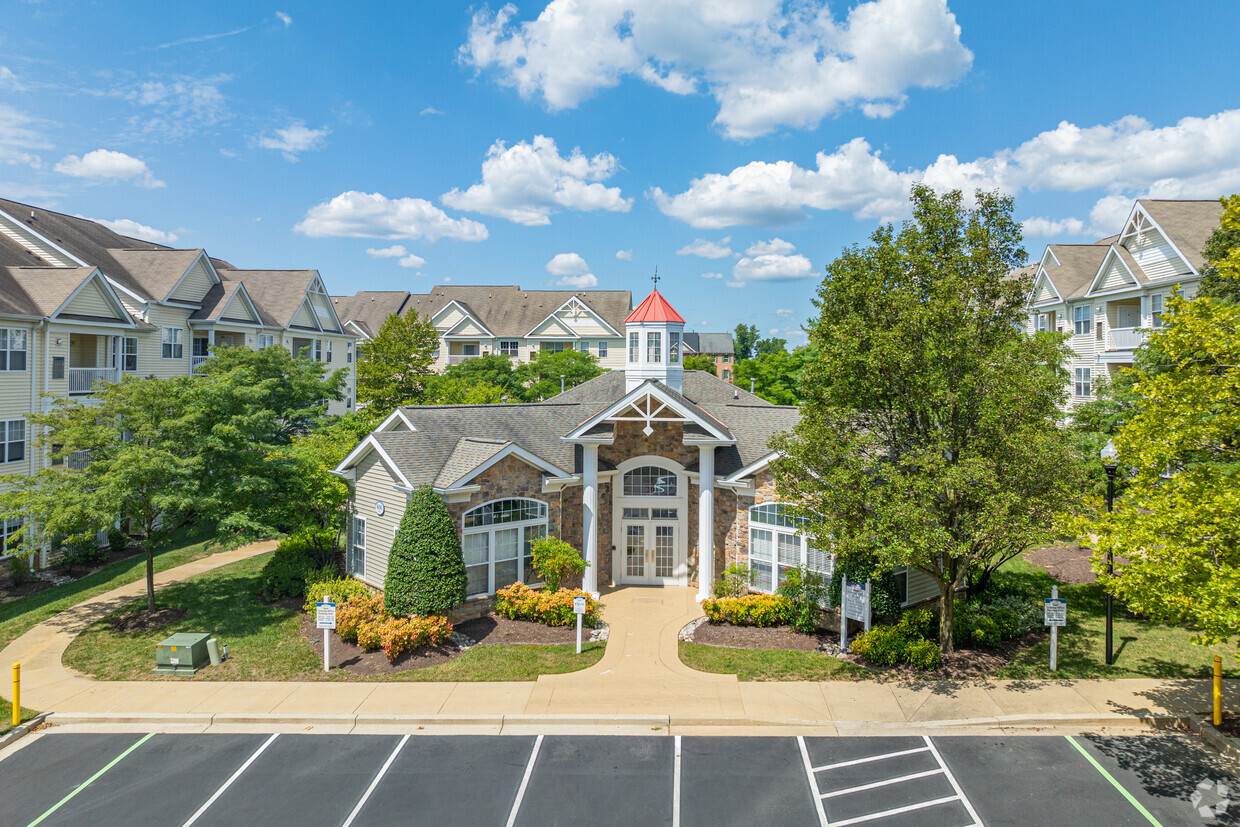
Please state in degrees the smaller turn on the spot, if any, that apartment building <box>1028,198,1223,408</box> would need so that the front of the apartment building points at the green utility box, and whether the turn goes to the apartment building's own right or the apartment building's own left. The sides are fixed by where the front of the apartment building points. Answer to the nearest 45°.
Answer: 0° — it already faces it

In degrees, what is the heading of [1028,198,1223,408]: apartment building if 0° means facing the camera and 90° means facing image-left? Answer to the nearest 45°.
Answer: approximately 45°

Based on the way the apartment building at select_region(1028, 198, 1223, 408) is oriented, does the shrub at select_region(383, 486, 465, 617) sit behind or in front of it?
in front

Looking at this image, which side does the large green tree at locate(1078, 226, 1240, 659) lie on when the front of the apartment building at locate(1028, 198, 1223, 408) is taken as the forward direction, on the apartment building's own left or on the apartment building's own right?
on the apartment building's own left

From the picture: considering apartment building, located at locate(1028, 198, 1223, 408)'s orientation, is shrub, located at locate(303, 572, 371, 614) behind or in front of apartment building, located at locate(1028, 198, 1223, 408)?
in front

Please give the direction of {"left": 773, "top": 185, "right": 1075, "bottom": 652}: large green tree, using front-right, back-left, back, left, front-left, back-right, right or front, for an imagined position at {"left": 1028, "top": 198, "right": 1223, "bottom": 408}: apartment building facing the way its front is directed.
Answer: front-left

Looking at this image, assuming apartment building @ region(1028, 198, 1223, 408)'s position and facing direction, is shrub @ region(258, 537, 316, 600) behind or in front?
in front
